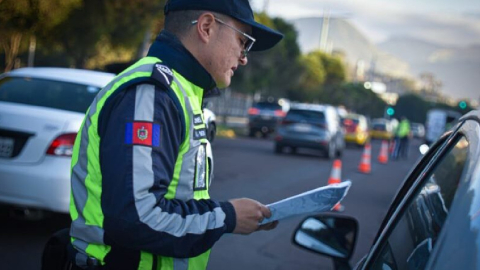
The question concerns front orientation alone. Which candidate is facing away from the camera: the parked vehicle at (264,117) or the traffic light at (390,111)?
the parked vehicle

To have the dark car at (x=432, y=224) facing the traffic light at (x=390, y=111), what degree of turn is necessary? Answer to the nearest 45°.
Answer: approximately 45° to its right

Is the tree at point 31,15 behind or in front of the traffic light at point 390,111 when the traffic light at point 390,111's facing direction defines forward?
in front

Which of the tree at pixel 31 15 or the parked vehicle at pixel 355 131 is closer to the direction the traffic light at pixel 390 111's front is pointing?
the tree

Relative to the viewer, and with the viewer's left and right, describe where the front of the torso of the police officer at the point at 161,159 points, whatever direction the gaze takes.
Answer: facing to the right of the viewer

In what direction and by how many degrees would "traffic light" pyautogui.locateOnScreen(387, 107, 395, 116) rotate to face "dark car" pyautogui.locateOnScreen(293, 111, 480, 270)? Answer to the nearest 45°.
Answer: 0° — it already faces it

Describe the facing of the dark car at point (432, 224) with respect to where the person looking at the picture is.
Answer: facing away from the viewer and to the left of the viewer

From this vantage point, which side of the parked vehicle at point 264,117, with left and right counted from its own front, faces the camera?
back

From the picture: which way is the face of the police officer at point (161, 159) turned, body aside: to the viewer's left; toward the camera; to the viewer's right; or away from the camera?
to the viewer's right

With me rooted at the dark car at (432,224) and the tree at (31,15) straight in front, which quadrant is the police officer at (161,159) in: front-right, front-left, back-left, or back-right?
front-left

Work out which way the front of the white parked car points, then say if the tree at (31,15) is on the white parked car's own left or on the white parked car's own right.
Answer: on the white parked car's own left

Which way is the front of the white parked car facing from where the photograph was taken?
facing away from the viewer and to the right of the viewer

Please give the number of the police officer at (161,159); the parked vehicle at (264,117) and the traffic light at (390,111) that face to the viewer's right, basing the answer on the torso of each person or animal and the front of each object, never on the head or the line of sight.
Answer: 1

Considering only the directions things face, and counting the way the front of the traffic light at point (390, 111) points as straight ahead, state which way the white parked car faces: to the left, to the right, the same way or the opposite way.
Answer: the opposite way

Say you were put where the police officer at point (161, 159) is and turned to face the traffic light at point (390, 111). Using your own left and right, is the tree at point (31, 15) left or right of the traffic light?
left

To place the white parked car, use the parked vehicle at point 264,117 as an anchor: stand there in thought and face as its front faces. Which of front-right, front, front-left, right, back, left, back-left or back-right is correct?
back

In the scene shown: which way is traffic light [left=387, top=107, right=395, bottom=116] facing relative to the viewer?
toward the camera

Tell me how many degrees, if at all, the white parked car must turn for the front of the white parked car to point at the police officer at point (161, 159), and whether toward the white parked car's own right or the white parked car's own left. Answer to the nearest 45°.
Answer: approximately 135° to the white parked car's own right
